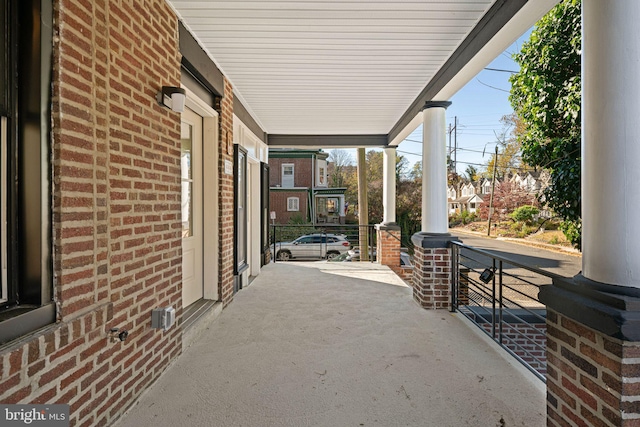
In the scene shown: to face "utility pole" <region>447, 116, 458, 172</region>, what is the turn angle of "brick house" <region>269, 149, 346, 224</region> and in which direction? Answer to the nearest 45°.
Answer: approximately 45° to its left

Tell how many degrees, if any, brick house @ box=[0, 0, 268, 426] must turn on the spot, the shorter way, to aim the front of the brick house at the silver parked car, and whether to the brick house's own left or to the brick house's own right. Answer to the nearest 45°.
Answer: approximately 90° to the brick house's own left

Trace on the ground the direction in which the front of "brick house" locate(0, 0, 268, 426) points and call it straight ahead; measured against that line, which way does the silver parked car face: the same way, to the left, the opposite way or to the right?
the opposite way

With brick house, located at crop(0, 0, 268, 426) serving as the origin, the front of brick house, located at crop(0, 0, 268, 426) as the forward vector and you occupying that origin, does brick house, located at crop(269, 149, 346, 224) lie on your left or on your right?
on your left

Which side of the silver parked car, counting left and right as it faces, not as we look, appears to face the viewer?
left

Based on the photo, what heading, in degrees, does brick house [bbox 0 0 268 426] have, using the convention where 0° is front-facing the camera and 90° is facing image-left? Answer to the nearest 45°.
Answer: approximately 315°

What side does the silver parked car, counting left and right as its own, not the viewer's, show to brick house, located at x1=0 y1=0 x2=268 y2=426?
left
